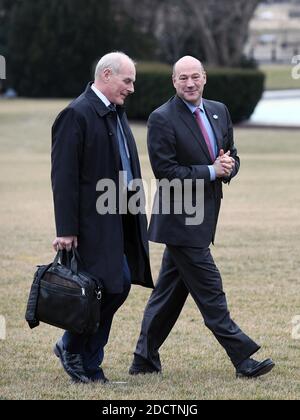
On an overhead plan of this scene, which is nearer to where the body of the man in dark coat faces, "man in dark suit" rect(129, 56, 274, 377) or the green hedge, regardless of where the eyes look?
the man in dark suit

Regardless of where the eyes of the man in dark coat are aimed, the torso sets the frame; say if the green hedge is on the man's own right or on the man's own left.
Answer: on the man's own left

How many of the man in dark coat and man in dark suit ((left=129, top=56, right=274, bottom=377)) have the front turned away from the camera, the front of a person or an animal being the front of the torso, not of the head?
0

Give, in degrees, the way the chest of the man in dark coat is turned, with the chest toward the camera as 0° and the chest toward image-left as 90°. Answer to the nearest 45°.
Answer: approximately 315°

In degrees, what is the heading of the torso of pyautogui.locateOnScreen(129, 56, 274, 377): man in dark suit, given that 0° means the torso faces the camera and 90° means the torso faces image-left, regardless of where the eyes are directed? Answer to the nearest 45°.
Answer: approximately 315°

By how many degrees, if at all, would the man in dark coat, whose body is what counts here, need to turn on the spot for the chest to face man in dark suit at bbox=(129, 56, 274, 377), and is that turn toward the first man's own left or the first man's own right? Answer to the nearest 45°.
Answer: approximately 45° to the first man's own left
